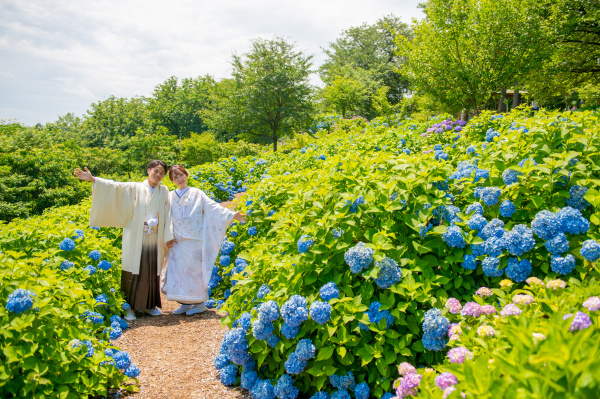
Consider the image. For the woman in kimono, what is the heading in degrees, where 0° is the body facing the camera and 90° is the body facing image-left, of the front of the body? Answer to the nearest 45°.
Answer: approximately 45°

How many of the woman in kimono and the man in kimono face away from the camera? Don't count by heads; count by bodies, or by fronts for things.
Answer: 0

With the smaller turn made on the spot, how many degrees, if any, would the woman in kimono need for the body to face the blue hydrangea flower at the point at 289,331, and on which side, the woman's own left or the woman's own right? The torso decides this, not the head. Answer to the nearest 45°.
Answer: approximately 45° to the woman's own left

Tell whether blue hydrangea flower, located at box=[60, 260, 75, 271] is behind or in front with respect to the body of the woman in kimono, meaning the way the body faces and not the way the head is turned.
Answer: in front

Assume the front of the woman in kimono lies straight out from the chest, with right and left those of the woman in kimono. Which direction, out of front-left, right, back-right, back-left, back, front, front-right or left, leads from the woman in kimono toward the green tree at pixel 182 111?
back-right

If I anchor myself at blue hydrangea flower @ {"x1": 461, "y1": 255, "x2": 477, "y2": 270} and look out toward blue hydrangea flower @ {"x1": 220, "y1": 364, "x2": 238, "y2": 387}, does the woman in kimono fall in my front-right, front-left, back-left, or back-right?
front-right

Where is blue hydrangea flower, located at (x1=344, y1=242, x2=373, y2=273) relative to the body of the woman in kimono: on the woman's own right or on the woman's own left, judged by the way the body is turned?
on the woman's own left

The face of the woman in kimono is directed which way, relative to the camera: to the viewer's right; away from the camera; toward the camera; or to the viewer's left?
toward the camera

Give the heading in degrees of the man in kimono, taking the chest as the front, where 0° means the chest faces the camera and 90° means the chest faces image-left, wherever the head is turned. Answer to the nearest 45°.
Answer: approximately 315°

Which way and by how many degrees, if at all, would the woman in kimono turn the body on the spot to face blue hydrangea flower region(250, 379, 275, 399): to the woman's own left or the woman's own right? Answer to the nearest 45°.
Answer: approximately 45° to the woman's own left

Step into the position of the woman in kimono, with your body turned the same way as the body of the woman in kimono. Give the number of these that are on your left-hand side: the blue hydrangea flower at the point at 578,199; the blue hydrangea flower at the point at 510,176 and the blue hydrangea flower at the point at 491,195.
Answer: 3

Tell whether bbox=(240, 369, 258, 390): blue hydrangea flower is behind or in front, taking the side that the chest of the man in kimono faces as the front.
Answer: in front
